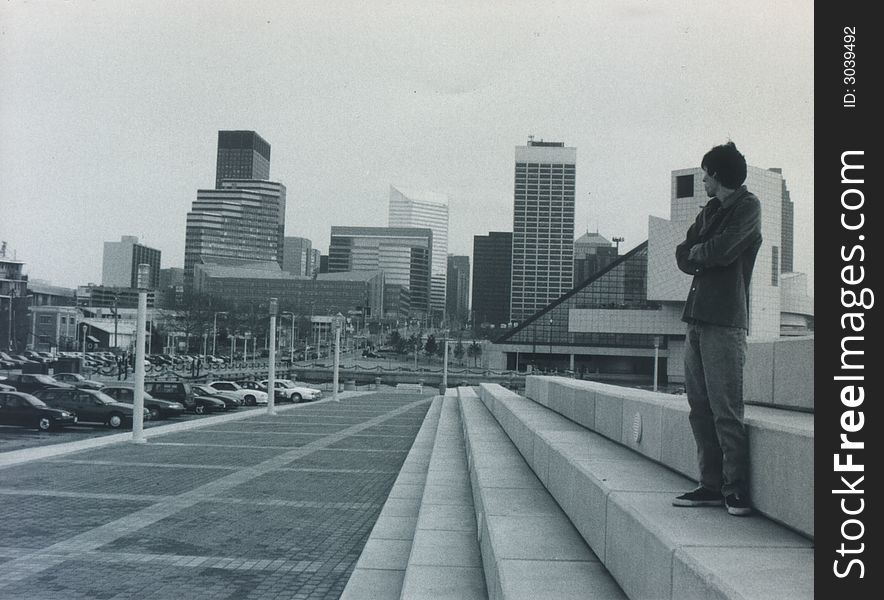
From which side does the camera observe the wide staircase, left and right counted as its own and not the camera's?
left

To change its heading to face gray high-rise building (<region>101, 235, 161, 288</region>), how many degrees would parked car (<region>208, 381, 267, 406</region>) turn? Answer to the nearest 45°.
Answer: approximately 90° to its left

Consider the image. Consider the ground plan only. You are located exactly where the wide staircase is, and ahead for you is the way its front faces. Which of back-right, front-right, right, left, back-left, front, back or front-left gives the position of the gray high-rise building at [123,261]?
front-right

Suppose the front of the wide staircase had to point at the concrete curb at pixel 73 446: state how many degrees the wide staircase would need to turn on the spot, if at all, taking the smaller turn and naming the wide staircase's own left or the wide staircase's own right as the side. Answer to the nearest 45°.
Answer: approximately 45° to the wide staircase's own right

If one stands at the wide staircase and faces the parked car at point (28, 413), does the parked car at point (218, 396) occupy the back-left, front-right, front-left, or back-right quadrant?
front-right

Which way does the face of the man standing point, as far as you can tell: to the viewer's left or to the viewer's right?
to the viewer's left
